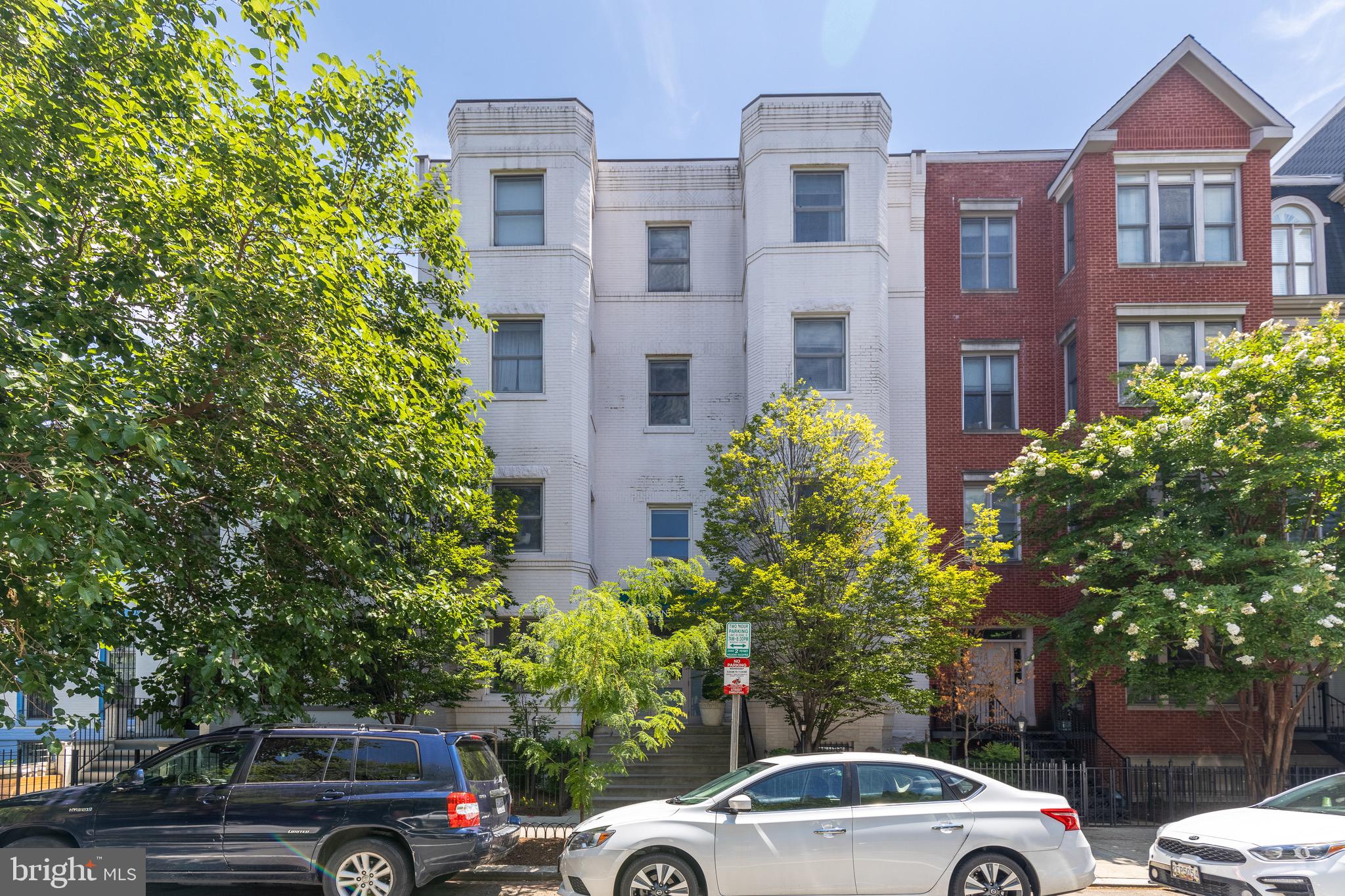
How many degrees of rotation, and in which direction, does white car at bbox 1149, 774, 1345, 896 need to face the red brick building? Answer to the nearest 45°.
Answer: approximately 135° to its right

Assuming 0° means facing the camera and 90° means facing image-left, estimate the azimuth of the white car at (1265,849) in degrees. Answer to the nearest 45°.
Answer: approximately 45°

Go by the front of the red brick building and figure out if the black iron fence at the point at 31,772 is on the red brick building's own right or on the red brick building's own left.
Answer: on the red brick building's own right

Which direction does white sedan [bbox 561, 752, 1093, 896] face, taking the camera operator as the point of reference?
facing to the left of the viewer

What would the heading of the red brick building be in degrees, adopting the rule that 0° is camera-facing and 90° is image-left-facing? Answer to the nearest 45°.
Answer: approximately 0°

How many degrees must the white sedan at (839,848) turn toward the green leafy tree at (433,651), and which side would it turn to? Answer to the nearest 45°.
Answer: approximately 45° to its right

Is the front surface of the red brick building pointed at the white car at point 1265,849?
yes
